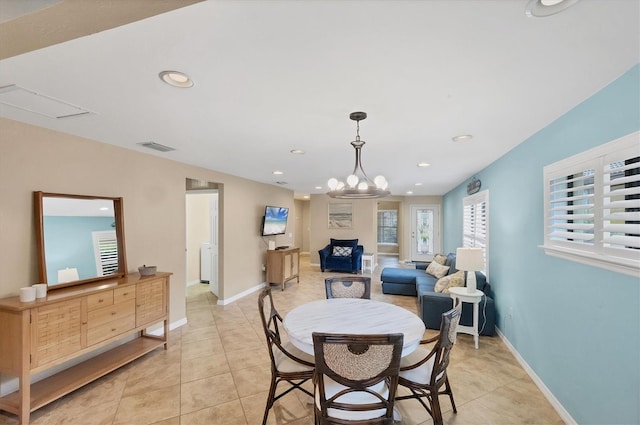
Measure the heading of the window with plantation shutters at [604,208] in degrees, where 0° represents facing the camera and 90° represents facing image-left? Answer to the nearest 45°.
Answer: approximately 45°

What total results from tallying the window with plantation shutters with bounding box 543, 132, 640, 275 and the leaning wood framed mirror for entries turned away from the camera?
0

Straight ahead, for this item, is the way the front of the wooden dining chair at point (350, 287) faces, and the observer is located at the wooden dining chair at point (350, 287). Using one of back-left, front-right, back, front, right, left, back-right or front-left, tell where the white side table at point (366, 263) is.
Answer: back

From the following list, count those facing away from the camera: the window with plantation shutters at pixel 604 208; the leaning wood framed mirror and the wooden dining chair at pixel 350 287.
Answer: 0

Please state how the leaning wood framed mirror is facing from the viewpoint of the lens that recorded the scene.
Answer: facing the viewer and to the right of the viewer

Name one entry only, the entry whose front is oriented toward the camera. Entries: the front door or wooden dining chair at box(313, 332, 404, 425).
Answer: the front door

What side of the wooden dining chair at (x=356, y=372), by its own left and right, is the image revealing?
back

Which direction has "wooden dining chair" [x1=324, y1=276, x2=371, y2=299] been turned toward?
toward the camera

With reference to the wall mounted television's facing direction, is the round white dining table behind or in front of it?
in front

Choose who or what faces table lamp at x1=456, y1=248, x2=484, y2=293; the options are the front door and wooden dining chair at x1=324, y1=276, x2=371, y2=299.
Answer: the front door

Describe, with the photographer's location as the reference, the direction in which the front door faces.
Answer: facing the viewer

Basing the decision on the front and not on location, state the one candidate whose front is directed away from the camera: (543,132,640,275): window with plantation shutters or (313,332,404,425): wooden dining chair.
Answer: the wooden dining chair

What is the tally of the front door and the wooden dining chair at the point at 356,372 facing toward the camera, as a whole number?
1

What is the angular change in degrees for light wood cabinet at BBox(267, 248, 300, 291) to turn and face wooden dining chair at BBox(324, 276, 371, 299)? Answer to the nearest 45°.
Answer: approximately 45° to its right

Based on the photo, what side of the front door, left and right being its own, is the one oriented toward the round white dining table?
front

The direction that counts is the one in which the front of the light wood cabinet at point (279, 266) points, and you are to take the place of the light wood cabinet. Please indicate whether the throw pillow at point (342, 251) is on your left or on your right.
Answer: on your left

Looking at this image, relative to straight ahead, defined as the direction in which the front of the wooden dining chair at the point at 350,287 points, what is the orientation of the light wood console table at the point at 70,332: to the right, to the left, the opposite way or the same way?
to the left
